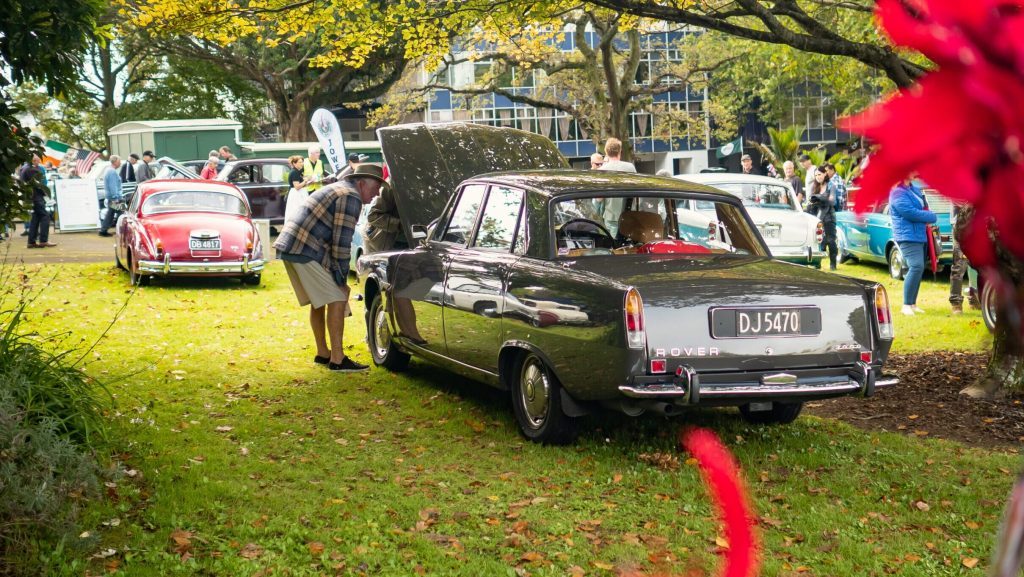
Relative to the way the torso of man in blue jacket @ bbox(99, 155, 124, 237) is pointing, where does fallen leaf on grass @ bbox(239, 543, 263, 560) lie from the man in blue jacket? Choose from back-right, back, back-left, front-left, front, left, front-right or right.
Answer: right

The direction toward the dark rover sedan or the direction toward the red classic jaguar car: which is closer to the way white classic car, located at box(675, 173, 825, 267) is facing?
the red classic jaguar car

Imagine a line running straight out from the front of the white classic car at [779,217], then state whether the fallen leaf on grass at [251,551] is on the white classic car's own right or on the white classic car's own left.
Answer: on the white classic car's own left

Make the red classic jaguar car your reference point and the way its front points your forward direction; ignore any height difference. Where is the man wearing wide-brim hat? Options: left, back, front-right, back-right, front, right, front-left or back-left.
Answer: back

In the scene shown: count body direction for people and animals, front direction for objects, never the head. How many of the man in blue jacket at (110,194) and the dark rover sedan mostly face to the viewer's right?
1

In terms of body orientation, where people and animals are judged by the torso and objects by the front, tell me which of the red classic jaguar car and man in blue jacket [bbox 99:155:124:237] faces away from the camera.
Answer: the red classic jaguar car

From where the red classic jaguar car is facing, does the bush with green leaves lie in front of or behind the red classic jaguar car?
behind

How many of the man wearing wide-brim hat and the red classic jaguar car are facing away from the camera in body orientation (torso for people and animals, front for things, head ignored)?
1

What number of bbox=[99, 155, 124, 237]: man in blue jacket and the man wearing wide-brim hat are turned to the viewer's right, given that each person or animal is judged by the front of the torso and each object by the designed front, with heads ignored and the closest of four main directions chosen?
2

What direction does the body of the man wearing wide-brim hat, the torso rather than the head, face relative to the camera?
to the viewer's right

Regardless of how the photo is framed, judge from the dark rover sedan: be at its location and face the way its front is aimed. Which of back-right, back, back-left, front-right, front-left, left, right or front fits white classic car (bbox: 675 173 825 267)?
front-right
